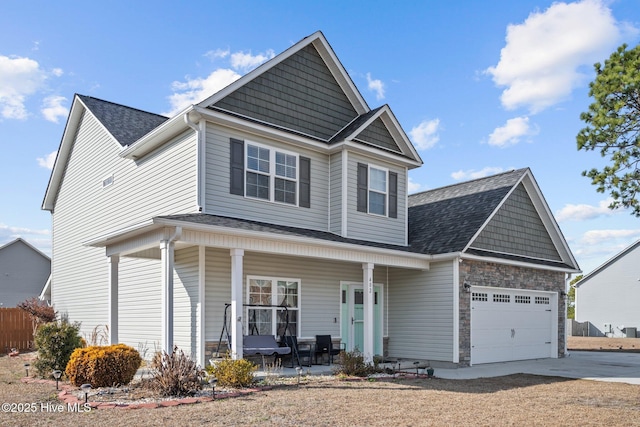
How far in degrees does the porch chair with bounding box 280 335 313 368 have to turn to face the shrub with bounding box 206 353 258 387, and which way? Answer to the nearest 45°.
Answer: approximately 45° to its right

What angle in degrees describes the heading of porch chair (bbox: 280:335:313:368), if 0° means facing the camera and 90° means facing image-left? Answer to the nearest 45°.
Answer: approximately 315°
